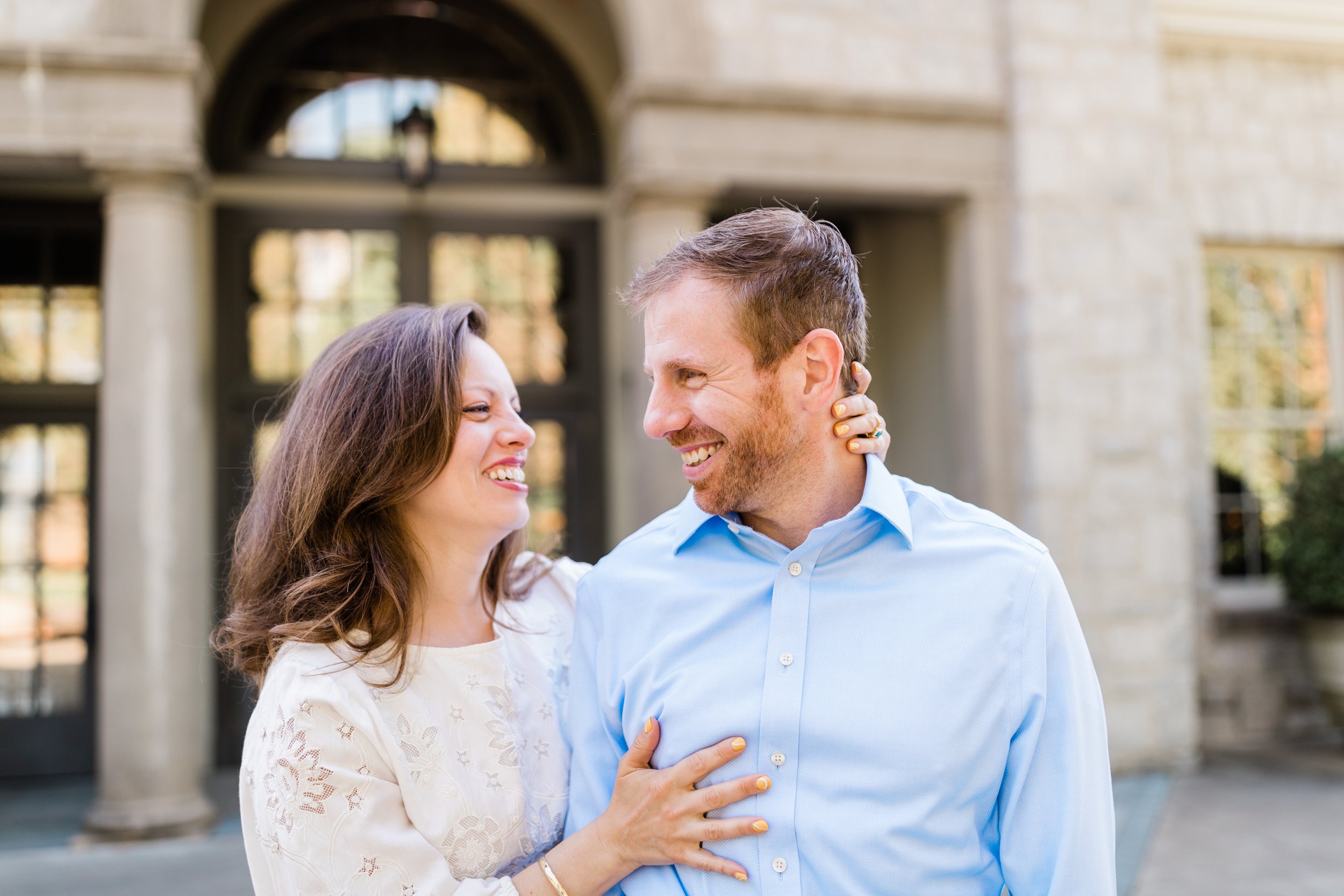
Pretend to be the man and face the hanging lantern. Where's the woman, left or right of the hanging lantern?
left

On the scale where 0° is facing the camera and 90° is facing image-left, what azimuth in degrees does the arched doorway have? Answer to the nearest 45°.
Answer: approximately 0°

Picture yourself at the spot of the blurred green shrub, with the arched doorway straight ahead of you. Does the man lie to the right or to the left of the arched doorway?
left

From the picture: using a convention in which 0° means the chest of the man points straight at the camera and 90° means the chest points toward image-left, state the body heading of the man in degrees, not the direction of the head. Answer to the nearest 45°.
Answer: approximately 0°

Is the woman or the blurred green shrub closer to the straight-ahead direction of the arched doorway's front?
the woman

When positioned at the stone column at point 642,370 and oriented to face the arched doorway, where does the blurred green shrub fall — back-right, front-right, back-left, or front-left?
back-right

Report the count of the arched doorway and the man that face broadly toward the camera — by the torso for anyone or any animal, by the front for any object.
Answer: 2

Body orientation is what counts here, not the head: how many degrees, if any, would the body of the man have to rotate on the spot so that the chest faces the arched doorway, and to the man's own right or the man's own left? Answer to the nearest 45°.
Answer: approximately 135° to the man's own right

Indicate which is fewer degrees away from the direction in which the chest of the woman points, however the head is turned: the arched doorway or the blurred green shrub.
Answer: the blurred green shrub

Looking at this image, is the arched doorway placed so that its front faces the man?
yes

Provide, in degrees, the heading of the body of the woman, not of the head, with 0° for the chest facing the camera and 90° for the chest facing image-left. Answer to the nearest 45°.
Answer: approximately 315°
